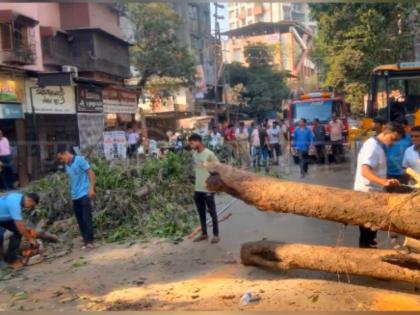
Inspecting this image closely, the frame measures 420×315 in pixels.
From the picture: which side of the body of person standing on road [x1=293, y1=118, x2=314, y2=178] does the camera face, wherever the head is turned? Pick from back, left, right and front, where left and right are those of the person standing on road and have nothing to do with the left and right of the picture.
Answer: front

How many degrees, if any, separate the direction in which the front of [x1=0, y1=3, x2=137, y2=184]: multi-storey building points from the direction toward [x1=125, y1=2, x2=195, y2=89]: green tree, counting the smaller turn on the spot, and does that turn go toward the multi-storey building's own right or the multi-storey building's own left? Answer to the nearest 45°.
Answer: approximately 90° to the multi-storey building's own left

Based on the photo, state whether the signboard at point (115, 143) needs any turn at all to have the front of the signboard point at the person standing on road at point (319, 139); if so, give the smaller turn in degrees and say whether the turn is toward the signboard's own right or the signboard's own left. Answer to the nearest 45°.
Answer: approximately 90° to the signboard's own left

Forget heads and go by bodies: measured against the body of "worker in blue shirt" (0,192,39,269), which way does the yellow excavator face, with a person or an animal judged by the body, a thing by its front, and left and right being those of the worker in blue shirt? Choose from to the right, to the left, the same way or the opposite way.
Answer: the opposite way

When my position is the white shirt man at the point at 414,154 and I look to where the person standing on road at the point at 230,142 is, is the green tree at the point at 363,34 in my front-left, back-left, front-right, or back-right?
front-right

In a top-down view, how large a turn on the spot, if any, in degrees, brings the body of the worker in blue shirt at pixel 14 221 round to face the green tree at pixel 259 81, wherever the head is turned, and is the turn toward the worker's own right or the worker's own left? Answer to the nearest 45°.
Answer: approximately 45° to the worker's own left

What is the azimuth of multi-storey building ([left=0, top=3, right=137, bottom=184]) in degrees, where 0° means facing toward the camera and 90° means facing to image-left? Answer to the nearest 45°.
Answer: approximately 315°

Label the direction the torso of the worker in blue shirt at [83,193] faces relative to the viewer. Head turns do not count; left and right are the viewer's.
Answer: facing the viewer and to the left of the viewer

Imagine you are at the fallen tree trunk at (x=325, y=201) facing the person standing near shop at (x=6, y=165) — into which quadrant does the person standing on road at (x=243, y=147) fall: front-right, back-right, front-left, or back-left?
front-right

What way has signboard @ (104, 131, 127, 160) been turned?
toward the camera

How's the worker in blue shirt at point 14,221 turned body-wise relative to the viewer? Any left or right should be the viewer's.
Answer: facing to the right of the viewer

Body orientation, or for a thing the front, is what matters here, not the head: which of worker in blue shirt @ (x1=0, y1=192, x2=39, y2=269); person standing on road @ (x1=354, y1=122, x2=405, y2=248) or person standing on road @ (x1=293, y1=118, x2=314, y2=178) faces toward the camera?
person standing on road @ (x1=293, y1=118, x2=314, y2=178)

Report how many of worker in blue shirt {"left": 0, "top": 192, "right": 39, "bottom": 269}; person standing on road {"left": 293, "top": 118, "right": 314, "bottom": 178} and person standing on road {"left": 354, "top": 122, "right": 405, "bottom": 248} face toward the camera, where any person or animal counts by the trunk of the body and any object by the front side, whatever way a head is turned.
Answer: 1
